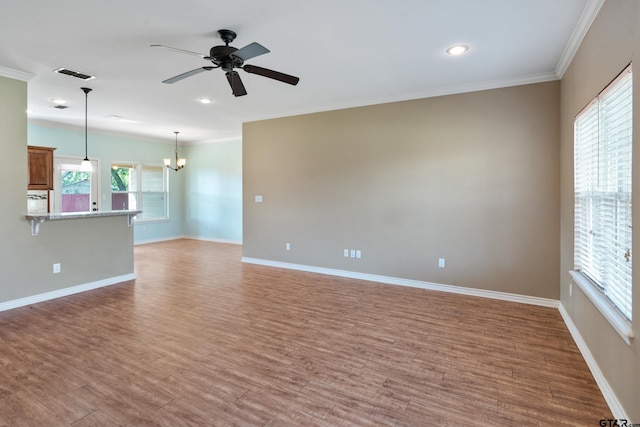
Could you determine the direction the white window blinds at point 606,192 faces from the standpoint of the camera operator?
facing to the left of the viewer

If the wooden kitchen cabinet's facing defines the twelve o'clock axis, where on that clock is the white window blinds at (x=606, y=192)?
The white window blinds is roughly at 11 o'clock from the wooden kitchen cabinet.

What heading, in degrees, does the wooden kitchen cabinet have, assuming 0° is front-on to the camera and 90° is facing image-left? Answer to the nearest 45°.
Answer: approximately 0°

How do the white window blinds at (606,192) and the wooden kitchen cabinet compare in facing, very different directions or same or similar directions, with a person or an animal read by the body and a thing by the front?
very different directions

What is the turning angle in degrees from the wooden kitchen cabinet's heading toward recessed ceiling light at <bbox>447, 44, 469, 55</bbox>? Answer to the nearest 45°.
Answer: approximately 45° to its left

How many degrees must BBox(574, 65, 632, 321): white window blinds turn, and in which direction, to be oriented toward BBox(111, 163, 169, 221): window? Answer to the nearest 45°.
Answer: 0° — it already faces it

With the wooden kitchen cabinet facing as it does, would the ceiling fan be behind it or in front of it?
in front

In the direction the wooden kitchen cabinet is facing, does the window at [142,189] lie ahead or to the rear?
to the rear

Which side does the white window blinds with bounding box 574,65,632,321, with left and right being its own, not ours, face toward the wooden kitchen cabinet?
front

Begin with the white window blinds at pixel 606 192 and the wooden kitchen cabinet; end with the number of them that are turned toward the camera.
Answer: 1

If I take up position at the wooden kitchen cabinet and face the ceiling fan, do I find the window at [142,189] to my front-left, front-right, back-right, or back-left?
back-left
